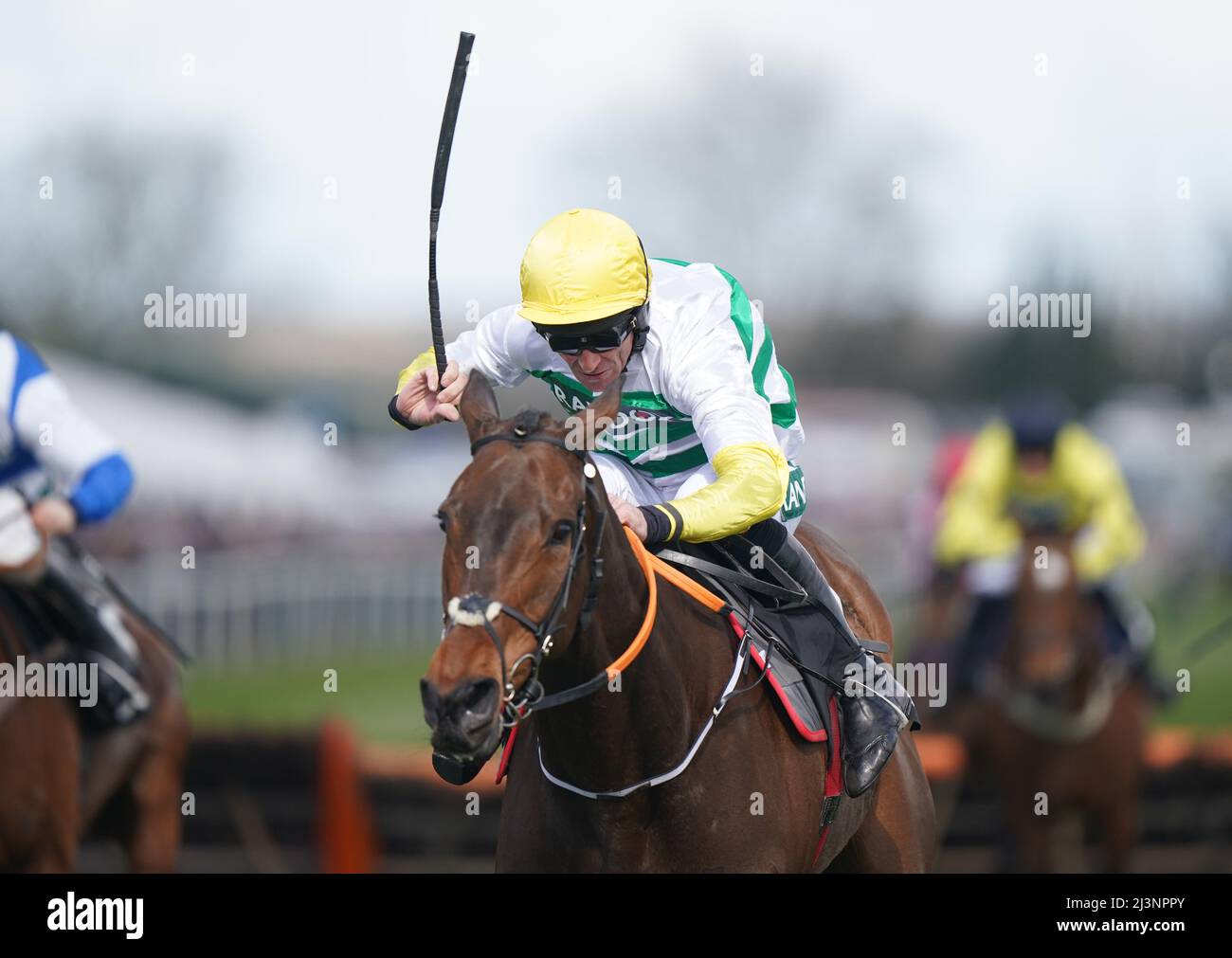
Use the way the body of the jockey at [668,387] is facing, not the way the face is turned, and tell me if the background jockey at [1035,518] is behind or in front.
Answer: behind

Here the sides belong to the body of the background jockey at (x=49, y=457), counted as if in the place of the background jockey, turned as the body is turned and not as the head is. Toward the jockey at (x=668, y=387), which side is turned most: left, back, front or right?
left

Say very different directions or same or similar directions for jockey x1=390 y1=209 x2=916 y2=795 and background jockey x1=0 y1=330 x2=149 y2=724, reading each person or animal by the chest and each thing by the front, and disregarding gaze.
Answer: same or similar directions

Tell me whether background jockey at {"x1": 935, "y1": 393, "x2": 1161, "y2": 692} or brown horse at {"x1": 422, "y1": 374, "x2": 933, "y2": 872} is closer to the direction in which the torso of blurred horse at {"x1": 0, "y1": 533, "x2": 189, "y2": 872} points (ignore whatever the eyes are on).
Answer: the brown horse

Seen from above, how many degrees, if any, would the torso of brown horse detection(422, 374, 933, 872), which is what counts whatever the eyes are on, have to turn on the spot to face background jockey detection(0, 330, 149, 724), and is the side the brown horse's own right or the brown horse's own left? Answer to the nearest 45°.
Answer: approximately 90° to the brown horse's own right

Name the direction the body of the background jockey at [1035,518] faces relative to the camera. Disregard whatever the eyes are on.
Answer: toward the camera

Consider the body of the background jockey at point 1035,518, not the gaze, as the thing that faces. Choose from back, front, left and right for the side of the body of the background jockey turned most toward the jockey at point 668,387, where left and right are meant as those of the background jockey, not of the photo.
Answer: front

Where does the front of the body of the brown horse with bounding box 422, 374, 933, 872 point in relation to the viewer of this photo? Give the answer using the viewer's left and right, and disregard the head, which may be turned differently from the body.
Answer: facing the viewer and to the left of the viewer

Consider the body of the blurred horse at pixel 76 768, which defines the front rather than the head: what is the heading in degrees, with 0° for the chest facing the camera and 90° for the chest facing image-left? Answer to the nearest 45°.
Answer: approximately 45°

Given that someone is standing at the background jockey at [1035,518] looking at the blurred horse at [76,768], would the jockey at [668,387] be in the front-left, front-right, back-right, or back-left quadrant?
front-left

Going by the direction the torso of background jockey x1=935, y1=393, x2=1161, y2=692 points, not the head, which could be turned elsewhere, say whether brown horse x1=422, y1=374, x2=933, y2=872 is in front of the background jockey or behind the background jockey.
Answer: in front

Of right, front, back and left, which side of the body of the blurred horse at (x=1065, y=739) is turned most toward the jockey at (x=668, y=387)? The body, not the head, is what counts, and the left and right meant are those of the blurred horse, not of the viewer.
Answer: front
